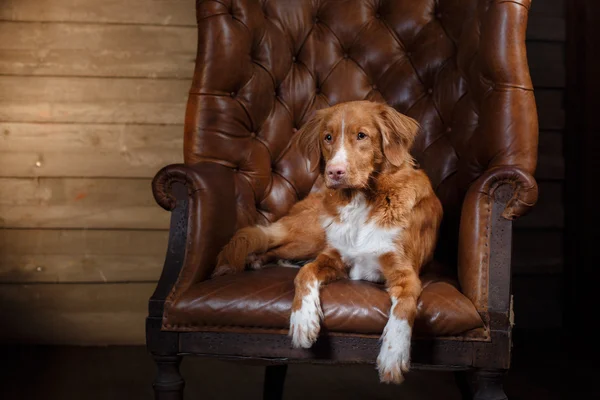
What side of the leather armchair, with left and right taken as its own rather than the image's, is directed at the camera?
front
